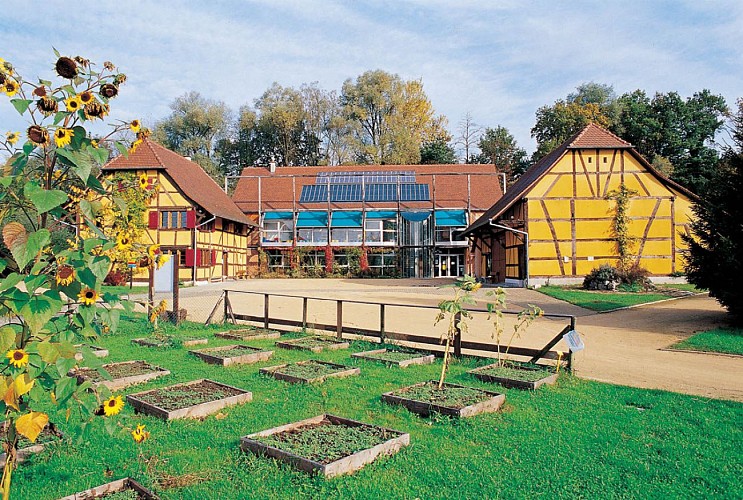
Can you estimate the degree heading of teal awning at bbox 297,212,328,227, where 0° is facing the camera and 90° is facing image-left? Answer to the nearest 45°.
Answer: approximately 0°

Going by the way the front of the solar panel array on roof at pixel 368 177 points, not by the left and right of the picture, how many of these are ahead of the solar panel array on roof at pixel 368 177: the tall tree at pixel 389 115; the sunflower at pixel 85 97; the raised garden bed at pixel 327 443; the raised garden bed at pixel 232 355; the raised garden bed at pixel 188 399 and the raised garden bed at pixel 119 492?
5

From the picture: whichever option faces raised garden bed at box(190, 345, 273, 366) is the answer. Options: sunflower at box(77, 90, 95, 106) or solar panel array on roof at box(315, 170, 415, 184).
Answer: the solar panel array on roof

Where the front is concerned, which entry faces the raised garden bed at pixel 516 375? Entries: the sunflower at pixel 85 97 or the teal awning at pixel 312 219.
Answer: the teal awning

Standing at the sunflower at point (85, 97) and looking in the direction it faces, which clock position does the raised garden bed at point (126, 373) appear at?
The raised garden bed is roughly at 6 o'clock from the sunflower.

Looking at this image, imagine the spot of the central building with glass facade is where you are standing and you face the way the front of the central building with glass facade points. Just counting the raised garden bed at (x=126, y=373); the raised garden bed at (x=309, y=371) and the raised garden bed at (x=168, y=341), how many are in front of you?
3

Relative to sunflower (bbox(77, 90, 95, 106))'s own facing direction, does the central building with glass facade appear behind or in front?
behind

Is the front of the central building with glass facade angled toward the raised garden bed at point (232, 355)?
yes
